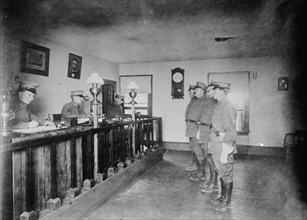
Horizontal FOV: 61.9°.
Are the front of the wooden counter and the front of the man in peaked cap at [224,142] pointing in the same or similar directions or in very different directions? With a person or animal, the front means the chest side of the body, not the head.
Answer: very different directions

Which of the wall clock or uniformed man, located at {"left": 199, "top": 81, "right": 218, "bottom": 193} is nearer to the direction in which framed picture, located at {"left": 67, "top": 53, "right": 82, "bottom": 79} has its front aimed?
the uniformed man

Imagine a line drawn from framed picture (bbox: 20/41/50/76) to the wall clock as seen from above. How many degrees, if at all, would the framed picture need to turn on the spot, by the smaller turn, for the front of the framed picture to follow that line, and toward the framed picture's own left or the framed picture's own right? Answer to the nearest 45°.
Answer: approximately 45° to the framed picture's own left

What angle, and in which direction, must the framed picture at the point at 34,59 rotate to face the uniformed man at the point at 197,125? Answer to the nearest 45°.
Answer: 0° — it already faces them

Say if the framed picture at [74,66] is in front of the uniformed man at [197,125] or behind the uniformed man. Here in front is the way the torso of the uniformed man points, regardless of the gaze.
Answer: in front

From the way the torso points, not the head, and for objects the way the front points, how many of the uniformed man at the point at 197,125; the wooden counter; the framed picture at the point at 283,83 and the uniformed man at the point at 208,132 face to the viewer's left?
2

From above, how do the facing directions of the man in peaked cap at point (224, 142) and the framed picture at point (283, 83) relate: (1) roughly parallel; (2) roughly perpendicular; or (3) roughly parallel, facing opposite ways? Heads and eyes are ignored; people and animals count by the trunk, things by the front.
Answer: roughly perpendicular

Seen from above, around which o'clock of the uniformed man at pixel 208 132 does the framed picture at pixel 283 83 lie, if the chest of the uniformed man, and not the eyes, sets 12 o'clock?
The framed picture is roughly at 4 o'clock from the uniformed man.

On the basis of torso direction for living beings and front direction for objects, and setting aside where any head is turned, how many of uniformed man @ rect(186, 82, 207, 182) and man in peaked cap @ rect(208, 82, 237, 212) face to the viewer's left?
2

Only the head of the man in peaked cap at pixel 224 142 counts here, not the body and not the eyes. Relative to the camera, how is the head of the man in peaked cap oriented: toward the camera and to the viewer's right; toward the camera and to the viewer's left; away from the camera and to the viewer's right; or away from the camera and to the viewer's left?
toward the camera and to the viewer's left

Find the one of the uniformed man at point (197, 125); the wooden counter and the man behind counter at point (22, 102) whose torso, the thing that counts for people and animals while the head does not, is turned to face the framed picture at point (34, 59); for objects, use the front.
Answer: the uniformed man

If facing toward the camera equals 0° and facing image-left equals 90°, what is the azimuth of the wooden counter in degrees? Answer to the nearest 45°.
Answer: approximately 315°

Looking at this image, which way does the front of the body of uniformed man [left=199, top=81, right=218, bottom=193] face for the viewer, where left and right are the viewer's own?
facing to the left of the viewer

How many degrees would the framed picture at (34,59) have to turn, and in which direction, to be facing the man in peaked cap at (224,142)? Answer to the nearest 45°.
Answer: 0° — it already faces them

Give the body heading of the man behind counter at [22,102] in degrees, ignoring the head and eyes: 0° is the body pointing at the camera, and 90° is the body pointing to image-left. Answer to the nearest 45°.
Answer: approximately 315°

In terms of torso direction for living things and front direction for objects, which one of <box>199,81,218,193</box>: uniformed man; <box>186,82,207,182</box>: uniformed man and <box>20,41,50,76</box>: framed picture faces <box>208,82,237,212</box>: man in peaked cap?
the framed picture

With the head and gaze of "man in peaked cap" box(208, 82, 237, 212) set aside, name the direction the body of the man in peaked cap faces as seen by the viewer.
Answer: to the viewer's left
